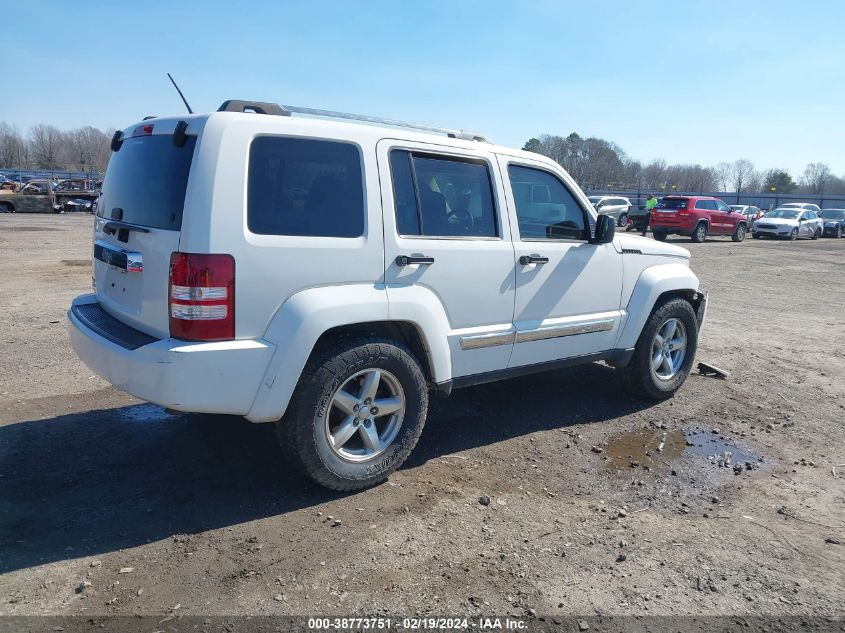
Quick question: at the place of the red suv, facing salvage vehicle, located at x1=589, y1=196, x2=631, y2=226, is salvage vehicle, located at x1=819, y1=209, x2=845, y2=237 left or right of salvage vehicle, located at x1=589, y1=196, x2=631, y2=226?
right

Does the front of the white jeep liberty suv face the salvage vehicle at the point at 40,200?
no

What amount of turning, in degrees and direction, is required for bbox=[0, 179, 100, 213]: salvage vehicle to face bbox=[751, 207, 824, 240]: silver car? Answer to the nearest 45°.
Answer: approximately 135° to its left

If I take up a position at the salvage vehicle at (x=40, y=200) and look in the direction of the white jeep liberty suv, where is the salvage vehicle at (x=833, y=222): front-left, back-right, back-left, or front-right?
front-left

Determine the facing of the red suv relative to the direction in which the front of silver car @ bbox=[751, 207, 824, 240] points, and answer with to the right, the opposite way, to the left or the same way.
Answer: the opposite way

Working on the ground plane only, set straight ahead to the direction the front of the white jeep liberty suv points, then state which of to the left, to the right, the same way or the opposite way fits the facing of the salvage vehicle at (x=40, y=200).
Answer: the opposite way

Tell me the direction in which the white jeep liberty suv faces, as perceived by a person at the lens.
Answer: facing away from the viewer and to the right of the viewer

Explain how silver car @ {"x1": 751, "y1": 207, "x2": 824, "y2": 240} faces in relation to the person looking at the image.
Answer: facing the viewer and to the left of the viewer

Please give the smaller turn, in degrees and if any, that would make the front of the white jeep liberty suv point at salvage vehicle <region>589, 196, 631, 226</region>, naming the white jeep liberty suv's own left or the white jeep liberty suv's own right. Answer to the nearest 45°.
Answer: approximately 45° to the white jeep liberty suv's own left

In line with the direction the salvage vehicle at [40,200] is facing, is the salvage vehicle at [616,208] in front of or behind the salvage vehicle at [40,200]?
behind

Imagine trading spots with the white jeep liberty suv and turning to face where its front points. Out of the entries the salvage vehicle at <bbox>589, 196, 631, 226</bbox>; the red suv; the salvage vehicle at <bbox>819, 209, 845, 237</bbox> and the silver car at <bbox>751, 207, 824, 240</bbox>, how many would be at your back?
0

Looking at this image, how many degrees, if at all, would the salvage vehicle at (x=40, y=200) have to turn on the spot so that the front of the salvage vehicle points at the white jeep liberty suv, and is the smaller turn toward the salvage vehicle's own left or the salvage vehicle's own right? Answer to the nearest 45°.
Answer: approximately 90° to the salvage vehicle's own left

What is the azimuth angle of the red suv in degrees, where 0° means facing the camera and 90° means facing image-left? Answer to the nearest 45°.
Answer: approximately 225°

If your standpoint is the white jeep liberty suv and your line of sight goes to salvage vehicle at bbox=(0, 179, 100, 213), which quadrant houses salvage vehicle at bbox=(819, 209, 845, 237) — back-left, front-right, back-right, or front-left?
front-right

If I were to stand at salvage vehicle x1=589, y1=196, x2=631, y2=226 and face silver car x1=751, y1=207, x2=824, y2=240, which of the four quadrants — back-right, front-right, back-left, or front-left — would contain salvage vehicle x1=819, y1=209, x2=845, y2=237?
front-left

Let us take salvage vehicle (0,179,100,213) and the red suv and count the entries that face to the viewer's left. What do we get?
1

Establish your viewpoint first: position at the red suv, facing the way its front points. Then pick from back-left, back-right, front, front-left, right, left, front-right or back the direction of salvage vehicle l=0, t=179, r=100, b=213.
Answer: back-left

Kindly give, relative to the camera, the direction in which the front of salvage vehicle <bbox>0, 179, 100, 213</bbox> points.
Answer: facing to the left of the viewer

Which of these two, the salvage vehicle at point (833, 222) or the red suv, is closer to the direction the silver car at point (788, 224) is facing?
the red suv

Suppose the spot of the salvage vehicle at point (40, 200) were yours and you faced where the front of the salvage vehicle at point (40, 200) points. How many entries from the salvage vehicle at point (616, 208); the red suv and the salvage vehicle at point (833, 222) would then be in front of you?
0

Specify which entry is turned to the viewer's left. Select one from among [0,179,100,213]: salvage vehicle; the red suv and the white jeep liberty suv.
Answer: the salvage vehicle

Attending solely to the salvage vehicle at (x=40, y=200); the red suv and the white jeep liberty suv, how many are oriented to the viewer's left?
1

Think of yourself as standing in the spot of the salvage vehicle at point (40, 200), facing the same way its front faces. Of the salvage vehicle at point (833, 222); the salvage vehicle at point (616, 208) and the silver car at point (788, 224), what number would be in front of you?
0
